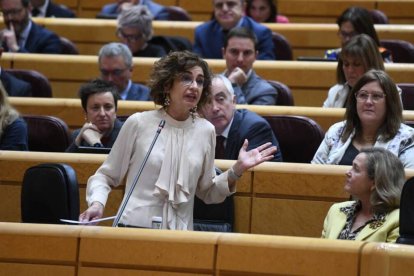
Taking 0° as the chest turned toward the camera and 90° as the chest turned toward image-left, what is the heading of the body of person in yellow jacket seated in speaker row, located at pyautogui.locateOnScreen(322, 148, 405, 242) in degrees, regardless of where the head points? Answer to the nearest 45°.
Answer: approximately 45°

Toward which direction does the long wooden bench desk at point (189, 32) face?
toward the camera

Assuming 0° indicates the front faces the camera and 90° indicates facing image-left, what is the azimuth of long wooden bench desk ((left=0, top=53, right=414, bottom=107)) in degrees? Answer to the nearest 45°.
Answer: approximately 0°

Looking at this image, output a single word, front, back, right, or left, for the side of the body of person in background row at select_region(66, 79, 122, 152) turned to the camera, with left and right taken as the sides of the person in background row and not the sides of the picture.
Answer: front

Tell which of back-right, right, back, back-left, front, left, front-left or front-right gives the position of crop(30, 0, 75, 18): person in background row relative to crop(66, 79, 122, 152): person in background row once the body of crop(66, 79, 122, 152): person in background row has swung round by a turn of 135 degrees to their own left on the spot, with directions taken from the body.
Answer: front-left

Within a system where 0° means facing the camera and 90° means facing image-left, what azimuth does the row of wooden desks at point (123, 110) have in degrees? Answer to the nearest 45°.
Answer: approximately 0°

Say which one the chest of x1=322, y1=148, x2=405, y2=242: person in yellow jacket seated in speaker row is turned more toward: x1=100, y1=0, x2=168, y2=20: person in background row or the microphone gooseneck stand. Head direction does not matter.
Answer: the microphone gooseneck stand

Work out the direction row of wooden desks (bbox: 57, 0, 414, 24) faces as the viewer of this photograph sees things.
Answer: facing the viewer

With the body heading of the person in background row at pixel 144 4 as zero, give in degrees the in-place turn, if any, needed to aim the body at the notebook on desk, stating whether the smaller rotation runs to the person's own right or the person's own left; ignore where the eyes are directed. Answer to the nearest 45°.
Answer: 0° — they already face it

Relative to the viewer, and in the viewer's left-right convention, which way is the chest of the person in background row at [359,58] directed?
facing the viewer and to the left of the viewer

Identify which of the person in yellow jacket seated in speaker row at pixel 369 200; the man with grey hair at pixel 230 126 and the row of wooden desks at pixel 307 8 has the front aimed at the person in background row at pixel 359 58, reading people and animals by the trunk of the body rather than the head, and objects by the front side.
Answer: the row of wooden desks
